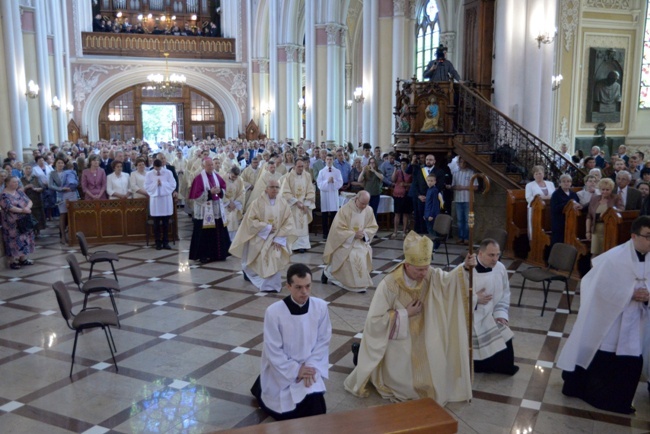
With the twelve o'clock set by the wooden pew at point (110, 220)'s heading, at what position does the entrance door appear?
The entrance door is roughly at 6 o'clock from the wooden pew.

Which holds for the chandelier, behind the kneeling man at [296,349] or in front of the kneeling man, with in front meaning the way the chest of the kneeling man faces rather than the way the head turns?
behind

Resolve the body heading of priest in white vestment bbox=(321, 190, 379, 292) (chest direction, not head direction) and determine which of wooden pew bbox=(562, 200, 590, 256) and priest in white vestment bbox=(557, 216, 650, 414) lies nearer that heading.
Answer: the priest in white vestment

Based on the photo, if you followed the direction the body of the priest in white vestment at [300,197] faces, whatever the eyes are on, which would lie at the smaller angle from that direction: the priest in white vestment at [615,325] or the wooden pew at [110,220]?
the priest in white vestment

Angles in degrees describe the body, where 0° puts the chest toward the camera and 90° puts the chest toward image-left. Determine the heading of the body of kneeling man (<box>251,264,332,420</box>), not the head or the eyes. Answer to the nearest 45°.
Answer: approximately 315°

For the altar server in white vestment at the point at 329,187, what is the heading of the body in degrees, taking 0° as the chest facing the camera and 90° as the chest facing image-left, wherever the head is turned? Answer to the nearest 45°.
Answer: approximately 0°

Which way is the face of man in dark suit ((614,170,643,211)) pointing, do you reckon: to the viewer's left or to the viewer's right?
to the viewer's left

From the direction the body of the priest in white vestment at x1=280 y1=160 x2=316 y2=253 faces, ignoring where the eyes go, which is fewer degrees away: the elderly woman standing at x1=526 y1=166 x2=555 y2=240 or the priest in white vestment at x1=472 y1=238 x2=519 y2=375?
the priest in white vestment

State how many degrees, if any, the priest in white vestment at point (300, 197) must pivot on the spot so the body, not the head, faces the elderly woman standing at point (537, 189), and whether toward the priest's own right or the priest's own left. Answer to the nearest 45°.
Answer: approximately 90° to the priest's own left

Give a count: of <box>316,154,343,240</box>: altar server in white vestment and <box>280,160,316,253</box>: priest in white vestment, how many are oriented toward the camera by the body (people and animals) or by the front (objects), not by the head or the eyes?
2

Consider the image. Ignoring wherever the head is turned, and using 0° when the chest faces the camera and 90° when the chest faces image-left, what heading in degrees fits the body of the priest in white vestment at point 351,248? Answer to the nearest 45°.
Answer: approximately 315°
